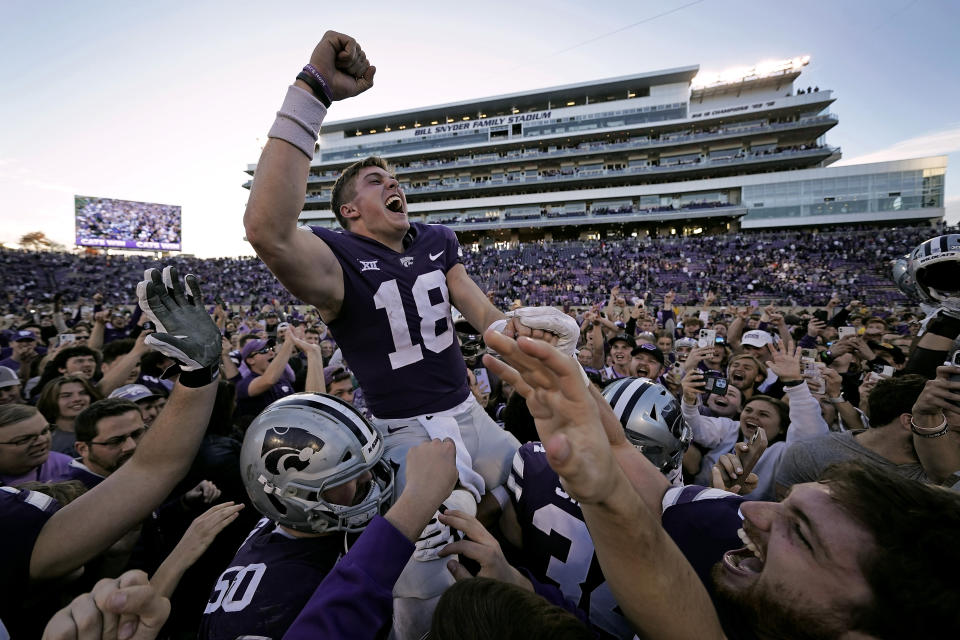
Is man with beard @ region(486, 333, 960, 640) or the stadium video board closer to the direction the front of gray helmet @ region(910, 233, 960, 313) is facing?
the man with beard

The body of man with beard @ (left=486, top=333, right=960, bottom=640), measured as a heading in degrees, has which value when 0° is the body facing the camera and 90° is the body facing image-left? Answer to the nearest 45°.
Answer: approximately 90°

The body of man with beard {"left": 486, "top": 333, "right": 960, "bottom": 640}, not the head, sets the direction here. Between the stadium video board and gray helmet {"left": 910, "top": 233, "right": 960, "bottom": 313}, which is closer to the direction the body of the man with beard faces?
the stadium video board

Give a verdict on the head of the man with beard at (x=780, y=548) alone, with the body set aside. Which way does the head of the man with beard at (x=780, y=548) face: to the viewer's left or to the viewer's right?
to the viewer's left
